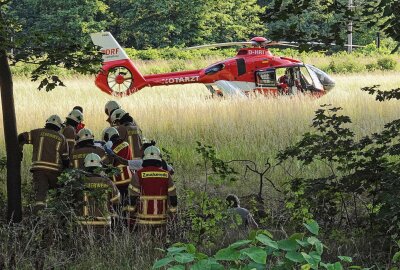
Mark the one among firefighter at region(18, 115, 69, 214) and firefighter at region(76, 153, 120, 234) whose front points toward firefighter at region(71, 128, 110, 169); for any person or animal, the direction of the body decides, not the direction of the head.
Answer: firefighter at region(76, 153, 120, 234)

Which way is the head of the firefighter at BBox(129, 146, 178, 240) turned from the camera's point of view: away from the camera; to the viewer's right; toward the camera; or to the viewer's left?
away from the camera

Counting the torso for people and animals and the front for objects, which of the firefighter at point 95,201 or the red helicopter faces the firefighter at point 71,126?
the firefighter at point 95,201

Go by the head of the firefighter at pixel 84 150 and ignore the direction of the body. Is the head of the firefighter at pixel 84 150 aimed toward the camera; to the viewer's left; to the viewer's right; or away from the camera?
away from the camera

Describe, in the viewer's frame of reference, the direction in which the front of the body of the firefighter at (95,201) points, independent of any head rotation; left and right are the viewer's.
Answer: facing away from the viewer

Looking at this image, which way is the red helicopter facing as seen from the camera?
to the viewer's right

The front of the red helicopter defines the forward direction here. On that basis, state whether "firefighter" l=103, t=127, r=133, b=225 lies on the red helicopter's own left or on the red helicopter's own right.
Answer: on the red helicopter's own right

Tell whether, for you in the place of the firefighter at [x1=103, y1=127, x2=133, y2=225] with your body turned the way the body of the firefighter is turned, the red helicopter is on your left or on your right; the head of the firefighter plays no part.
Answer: on your right
